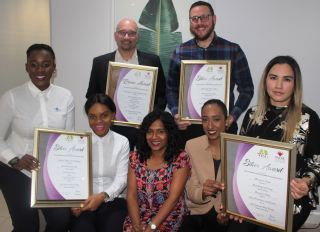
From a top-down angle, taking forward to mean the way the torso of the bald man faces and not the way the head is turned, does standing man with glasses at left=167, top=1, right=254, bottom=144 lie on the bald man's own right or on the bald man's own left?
on the bald man's own left

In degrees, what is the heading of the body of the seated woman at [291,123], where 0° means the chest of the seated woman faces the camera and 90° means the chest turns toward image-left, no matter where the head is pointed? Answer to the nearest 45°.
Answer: approximately 45°

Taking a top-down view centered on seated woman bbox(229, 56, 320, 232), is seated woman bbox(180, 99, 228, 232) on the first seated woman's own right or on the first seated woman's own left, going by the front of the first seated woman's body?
on the first seated woman's own right

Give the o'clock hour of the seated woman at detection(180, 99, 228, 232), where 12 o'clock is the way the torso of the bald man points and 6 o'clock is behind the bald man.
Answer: The seated woman is roughly at 11 o'clock from the bald man.

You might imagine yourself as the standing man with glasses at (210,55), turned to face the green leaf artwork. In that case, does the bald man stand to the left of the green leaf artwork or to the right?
left

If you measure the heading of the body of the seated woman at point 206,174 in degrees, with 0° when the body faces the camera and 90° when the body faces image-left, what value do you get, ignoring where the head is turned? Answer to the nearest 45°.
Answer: approximately 0°

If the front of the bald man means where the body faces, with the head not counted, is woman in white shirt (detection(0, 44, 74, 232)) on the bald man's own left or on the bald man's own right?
on the bald man's own right

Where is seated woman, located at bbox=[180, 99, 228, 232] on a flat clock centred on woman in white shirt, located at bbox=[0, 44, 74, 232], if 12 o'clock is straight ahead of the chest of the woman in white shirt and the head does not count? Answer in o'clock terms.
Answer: The seated woman is roughly at 10 o'clock from the woman in white shirt.

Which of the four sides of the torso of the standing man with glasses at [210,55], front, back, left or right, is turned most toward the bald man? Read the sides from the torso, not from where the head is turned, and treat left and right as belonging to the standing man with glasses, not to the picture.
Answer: right
